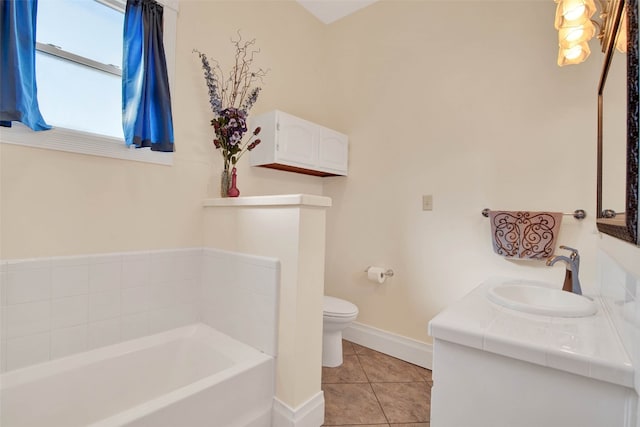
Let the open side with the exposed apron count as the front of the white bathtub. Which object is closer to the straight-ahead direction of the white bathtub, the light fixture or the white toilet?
the light fixture

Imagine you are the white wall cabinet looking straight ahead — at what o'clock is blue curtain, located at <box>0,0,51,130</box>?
The blue curtain is roughly at 3 o'clock from the white wall cabinet.

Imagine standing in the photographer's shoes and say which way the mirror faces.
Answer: facing to the left of the viewer

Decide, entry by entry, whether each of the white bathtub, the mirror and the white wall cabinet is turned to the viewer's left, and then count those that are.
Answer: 1

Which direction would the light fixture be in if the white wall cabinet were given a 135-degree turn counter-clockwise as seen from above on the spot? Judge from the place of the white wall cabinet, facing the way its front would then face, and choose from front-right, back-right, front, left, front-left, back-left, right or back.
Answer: back-right

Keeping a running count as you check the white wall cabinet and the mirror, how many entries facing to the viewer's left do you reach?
1

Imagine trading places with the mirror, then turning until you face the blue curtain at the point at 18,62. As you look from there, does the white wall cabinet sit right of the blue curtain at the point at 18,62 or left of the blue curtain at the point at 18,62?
right

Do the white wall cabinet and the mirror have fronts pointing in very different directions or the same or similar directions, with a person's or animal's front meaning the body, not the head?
very different directions

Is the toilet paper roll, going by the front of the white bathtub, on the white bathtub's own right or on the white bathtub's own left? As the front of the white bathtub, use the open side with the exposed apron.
on the white bathtub's own left

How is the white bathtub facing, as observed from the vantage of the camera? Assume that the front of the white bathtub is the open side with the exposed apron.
facing the viewer and to the right of the viewer

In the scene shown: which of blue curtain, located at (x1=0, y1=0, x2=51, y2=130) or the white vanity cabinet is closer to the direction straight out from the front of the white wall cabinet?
the white vanity cabinet

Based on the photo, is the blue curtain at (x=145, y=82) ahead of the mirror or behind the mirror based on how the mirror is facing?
ahead
